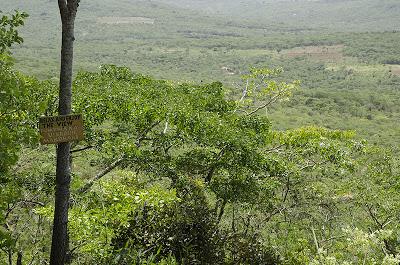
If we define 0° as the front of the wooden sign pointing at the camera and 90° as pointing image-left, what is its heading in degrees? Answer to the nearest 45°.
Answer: approximately 0°
